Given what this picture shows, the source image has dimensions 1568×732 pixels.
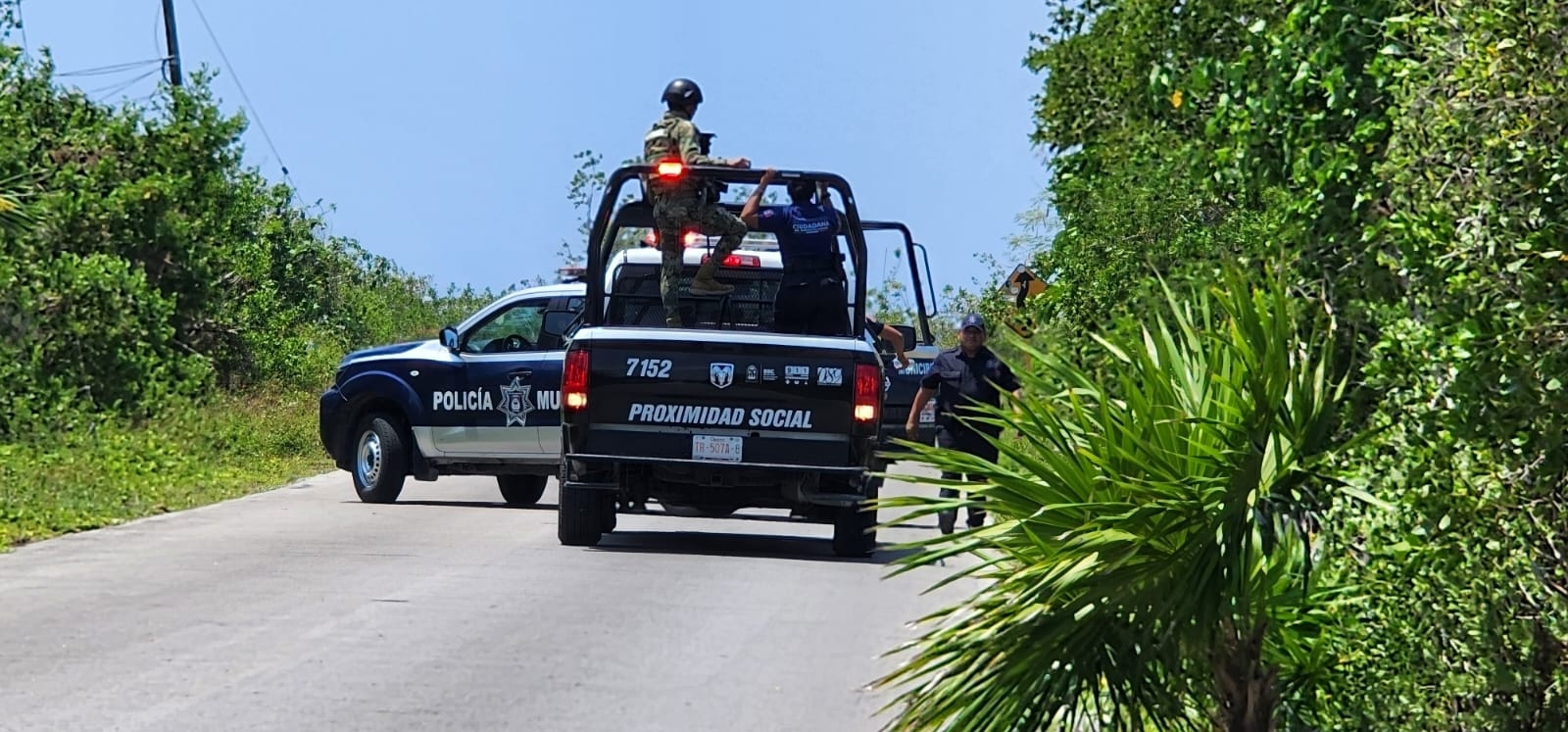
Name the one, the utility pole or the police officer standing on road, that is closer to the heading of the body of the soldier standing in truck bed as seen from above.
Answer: the police officer standing on road

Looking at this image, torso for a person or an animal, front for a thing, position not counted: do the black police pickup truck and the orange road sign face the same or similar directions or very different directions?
very different directions

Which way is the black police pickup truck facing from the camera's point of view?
away from the camera

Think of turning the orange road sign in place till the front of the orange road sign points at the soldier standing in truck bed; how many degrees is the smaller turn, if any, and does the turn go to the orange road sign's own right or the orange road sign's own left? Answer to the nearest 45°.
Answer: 0° — it already faces them

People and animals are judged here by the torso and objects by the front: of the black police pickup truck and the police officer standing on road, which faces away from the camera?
the black police pickup truck

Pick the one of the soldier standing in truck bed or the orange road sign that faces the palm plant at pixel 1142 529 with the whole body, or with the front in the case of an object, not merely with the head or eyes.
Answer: the orange road sign

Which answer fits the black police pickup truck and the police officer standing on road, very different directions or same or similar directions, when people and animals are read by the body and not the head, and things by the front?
very different directions

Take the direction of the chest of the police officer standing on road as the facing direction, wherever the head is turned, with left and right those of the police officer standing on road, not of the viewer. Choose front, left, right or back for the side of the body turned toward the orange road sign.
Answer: back

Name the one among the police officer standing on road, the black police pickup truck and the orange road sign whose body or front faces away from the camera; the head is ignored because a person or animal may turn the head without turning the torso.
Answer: the black police pickup truck

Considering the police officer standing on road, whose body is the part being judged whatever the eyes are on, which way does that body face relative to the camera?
toward the camera

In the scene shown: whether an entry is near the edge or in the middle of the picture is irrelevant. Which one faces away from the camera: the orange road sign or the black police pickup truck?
the black police pickup truck

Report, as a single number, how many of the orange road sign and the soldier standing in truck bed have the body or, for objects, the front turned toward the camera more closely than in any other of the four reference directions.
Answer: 1
